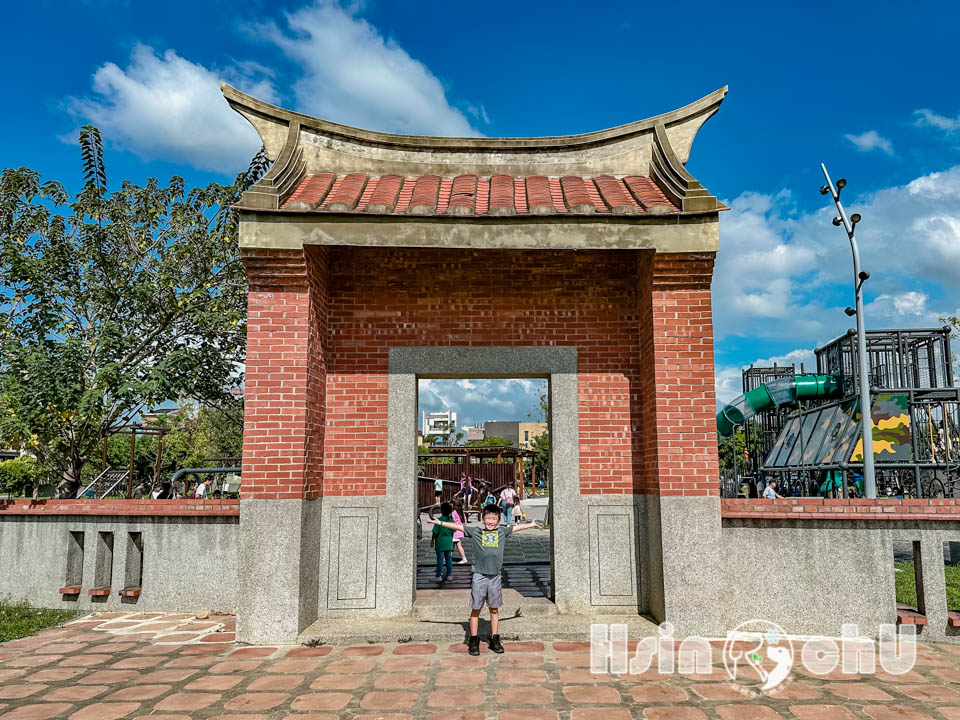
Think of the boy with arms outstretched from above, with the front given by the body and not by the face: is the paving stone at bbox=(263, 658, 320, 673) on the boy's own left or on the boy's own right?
on the boy's own right

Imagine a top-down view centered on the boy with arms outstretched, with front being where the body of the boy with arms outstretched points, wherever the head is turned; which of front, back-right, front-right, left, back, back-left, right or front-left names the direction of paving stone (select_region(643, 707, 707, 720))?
front-left

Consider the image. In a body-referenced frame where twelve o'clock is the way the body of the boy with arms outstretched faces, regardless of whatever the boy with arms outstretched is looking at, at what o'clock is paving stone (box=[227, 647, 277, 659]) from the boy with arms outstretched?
The paving stone is roughly at 3 o'clock from the boy with arms outstretched.

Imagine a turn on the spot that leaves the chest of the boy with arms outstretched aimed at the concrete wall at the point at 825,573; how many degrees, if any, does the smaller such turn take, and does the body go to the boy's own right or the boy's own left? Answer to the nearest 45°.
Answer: approximately 90° to the boy's own left

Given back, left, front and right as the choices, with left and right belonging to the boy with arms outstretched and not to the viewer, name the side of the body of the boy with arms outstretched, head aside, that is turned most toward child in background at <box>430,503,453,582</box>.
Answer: back

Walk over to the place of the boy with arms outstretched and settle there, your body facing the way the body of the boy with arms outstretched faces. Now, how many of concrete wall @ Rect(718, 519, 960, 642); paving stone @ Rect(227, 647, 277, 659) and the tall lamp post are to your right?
1
